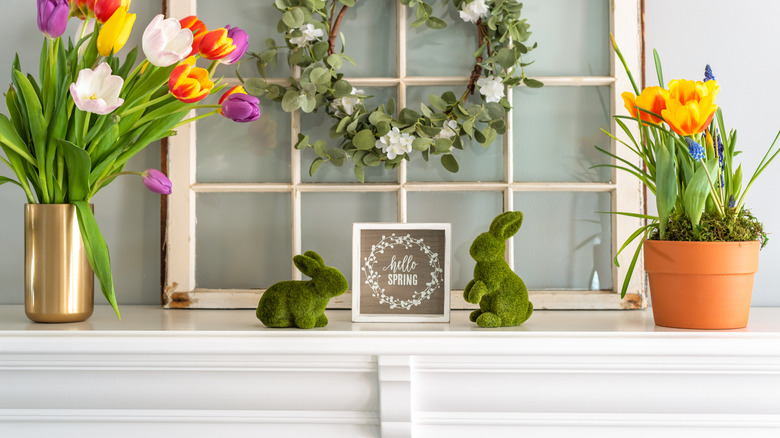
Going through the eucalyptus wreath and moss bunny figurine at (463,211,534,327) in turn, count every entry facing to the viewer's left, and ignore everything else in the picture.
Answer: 1

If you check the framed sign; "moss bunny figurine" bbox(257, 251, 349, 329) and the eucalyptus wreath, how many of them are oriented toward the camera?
2

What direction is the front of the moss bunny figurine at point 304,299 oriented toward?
to the viewer's right

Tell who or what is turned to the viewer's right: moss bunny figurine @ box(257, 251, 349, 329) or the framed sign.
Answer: the moss bunny figurine

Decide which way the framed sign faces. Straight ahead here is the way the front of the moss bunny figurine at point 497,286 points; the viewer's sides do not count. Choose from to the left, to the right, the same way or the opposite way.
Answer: to the left

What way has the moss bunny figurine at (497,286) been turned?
to the viewer's left
